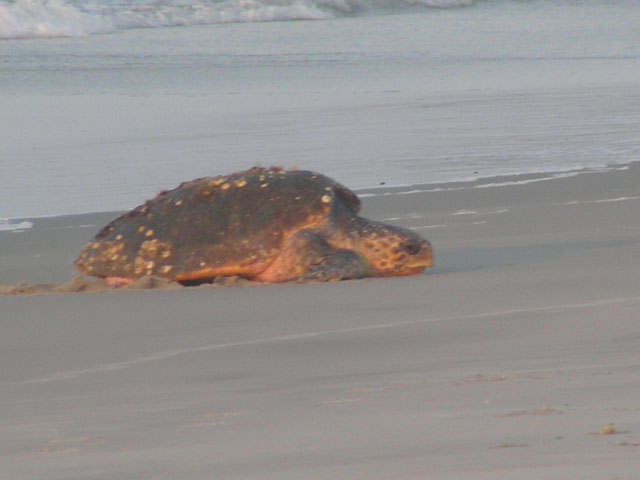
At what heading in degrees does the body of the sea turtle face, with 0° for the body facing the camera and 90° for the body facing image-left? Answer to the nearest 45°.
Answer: approximately 270°
